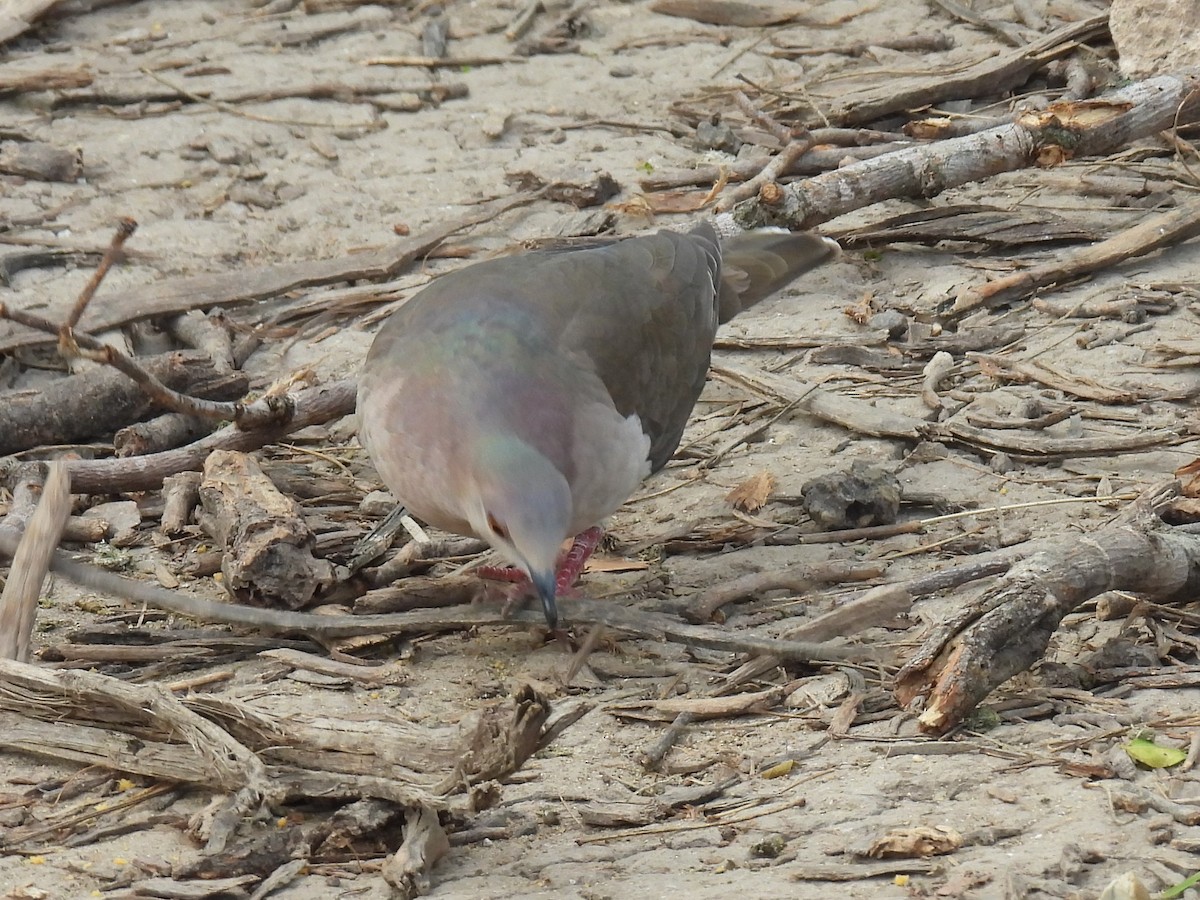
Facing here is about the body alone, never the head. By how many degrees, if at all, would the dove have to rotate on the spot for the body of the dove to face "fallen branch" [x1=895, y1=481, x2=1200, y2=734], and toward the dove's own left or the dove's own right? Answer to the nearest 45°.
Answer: approximately 90° to the dove's own left

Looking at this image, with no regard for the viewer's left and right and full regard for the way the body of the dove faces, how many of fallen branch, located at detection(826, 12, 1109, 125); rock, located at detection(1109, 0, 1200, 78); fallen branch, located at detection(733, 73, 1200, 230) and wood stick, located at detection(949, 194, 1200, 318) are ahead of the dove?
0

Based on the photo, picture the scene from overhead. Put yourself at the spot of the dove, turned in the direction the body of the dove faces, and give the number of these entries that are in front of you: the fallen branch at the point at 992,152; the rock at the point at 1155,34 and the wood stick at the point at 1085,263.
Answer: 0

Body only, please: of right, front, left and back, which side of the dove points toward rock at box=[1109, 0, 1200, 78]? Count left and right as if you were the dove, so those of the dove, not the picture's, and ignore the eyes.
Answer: back

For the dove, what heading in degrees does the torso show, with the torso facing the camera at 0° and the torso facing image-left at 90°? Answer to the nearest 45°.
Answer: approximately 45°

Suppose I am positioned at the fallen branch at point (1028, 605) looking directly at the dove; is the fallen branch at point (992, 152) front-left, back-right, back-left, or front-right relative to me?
front-right

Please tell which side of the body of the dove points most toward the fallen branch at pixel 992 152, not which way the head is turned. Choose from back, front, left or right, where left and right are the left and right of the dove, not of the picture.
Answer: back

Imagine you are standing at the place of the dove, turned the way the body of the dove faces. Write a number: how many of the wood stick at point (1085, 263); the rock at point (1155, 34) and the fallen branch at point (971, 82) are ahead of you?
0

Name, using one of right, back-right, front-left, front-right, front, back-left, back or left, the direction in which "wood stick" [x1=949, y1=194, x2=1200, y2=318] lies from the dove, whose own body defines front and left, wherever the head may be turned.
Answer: back

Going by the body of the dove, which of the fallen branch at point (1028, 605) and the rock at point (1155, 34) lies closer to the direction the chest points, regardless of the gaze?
the fallen branch
